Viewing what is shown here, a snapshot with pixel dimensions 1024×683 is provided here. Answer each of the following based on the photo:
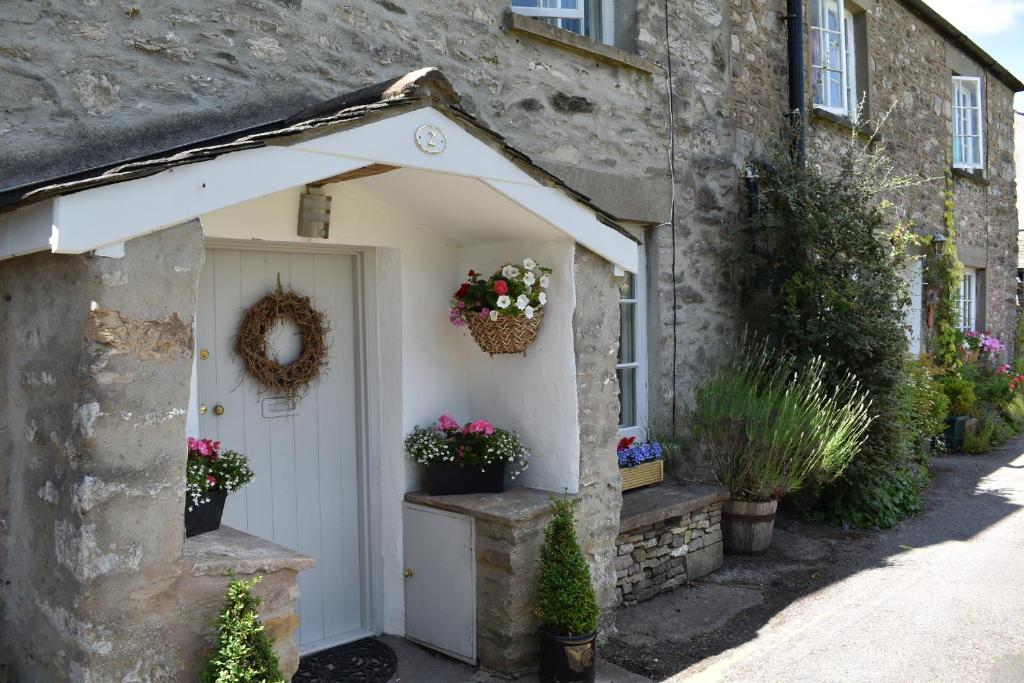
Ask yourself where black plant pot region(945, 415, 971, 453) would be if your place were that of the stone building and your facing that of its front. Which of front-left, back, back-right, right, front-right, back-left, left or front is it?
left

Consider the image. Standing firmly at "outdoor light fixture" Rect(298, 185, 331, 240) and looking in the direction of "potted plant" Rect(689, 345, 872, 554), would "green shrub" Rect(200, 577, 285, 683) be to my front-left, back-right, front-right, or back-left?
back-right

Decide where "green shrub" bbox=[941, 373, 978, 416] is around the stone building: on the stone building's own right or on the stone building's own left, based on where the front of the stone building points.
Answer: on the stone building's own left

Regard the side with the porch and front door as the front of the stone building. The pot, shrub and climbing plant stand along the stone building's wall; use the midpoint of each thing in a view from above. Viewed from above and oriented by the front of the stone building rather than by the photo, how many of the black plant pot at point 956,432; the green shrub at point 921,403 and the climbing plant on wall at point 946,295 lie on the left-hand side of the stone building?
3

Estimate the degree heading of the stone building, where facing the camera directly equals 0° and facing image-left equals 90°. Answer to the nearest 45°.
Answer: approximately 315°

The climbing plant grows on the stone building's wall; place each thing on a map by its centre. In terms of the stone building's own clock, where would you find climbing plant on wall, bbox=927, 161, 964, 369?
The climbing plant on wall is roughly at 9 o'clock from the stone building.

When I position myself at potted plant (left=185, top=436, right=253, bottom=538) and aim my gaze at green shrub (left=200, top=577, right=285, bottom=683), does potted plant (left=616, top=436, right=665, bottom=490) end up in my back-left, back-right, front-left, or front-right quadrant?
back-left

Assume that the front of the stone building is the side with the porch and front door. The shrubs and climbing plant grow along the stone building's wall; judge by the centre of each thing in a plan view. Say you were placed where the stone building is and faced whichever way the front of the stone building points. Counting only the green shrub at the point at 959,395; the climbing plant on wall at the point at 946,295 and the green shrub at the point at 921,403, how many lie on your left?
3

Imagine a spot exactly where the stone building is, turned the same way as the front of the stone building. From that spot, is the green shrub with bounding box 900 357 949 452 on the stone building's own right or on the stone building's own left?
on the stone building's own left
